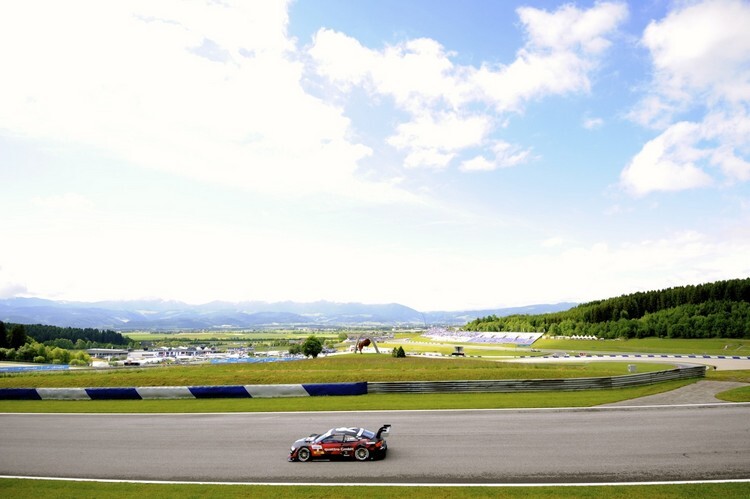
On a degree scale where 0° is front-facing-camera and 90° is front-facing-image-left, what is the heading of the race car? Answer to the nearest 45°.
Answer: approximately 90°

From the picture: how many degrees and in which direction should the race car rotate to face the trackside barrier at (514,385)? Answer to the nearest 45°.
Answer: approximately 135° to its right

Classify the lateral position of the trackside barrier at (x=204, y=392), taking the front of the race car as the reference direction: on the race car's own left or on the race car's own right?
on the race car's own right

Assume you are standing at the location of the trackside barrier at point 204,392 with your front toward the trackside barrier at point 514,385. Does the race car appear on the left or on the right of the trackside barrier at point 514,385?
right
